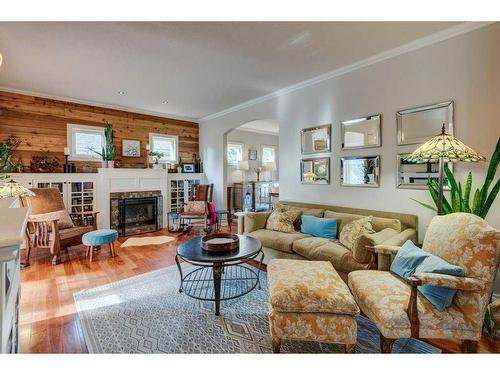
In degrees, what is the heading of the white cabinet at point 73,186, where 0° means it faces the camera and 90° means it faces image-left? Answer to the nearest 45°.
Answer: approximately 0°

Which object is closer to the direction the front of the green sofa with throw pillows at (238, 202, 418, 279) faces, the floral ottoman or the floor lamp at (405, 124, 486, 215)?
the floral ottoman

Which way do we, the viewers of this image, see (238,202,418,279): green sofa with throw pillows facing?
facing the viewer and to the left of the viewer

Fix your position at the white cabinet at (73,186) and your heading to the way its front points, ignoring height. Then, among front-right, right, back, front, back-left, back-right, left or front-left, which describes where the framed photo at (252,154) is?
left

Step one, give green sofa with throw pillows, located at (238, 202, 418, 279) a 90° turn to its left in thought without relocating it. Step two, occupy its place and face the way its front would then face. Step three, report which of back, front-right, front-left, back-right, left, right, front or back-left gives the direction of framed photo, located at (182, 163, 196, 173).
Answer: back

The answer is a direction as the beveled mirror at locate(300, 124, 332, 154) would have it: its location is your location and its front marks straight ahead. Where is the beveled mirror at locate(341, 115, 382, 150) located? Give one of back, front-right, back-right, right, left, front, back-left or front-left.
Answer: left

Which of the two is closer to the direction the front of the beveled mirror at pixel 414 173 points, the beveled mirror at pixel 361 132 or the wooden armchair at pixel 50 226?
the wooden armchair

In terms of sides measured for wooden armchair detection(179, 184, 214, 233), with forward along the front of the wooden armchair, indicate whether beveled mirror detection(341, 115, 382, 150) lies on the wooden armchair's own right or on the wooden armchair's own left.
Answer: on the wooden armchair's own left

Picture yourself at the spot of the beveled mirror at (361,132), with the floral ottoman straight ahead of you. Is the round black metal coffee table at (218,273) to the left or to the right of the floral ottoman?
right

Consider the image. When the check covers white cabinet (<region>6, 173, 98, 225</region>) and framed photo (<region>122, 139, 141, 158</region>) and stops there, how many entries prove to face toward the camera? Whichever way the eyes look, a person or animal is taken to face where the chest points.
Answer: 2

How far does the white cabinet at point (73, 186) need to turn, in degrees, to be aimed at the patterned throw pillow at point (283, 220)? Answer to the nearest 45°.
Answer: approximately 45° to its left

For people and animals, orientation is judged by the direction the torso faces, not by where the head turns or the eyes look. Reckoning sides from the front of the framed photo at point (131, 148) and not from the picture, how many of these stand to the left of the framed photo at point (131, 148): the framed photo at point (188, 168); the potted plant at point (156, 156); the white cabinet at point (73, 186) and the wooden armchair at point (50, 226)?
2

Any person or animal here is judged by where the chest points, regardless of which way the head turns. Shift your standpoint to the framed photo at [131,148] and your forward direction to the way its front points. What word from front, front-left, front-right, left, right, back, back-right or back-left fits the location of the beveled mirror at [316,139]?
front-left

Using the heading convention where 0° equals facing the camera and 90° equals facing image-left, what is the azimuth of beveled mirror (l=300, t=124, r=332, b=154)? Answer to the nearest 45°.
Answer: approximately 45°
